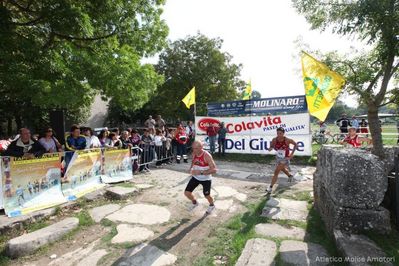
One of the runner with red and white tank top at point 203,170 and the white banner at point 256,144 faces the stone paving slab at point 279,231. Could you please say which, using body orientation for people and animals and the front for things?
the white banner

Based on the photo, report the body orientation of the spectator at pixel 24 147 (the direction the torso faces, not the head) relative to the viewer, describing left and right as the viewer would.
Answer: facing the viewer and to the right of the viewer

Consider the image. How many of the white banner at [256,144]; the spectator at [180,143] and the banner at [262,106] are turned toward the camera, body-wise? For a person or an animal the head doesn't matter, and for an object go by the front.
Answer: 3

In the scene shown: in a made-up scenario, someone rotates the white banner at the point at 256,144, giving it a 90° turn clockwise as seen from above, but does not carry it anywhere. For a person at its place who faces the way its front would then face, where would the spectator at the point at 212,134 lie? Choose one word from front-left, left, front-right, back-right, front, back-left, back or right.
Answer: front

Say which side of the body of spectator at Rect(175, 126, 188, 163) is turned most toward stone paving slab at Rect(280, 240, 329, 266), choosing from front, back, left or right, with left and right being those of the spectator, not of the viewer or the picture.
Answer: front

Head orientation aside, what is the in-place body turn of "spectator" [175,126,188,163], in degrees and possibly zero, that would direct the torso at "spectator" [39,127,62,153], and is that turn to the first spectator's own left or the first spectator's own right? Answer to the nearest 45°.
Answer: approximately 45° to the first spectator's own right

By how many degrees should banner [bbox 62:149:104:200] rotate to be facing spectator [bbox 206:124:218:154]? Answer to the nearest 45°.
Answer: approximately 90° to its left

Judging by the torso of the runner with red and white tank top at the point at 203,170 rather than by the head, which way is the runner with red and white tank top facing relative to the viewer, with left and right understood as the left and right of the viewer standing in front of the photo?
facing the viewer and to the left of the viewer

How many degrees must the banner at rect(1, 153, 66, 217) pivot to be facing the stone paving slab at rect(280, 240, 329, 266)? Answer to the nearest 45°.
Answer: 0° — it already faces it

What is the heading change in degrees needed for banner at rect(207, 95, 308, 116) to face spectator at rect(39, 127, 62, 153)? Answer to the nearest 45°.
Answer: approximately 45° to its right

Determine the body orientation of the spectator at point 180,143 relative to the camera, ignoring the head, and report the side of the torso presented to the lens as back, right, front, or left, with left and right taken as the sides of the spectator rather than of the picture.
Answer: front

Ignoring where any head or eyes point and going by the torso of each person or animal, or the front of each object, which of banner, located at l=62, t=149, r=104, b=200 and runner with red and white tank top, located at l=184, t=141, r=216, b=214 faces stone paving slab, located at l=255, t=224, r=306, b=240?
the banner

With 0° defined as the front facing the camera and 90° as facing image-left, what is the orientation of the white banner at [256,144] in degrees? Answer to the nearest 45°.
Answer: approximately 0°

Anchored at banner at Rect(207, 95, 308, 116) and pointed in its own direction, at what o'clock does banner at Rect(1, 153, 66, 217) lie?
banner at Rect(1, 153, 66, 217) is roughly at 1 o'clock from banner at Rect(207, 95, 308, 116).
